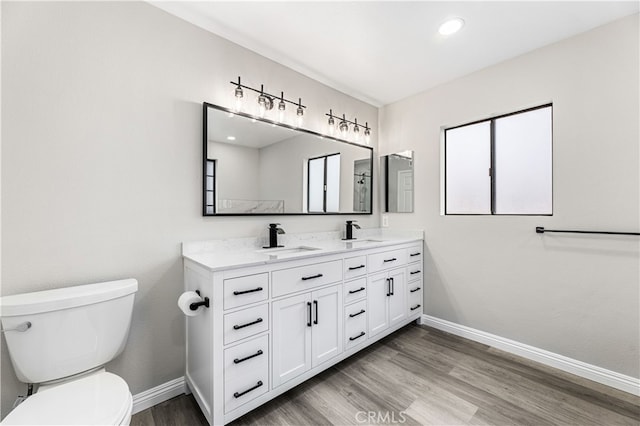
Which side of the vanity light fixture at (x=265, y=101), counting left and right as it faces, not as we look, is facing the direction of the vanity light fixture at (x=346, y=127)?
left

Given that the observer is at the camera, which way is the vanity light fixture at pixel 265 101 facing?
facing the viewer and to the right of the viewer

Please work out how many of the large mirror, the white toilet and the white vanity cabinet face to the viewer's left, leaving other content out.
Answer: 0

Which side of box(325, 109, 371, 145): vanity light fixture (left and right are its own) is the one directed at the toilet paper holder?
right

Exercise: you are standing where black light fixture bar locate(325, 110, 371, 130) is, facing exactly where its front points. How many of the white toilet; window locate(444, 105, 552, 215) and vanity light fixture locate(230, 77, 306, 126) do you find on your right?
2

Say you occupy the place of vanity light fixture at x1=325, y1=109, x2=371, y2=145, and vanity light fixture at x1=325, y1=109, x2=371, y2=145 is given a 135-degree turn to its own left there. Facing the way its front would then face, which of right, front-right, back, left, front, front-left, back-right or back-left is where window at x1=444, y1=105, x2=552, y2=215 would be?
right

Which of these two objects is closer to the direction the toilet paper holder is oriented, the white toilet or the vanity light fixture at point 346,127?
the white toilet

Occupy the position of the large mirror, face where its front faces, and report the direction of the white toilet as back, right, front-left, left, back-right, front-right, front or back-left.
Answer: right
